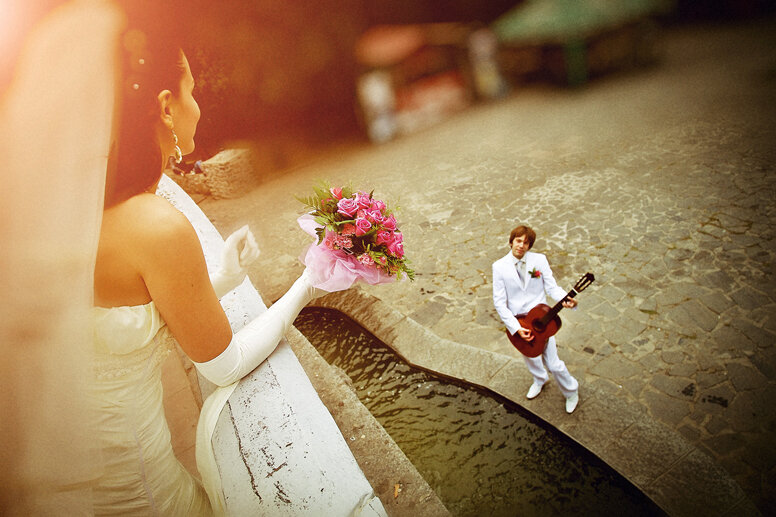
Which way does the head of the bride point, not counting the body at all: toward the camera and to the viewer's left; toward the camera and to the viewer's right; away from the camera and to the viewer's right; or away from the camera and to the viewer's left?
away from the camera and to the viewer's right

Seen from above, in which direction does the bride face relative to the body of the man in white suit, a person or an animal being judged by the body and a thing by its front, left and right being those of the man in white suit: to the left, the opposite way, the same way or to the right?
the opposite way

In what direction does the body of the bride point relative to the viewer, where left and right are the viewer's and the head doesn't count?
facing away from the viewer and to the right of the viewer

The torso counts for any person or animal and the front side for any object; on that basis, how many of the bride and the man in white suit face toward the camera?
1

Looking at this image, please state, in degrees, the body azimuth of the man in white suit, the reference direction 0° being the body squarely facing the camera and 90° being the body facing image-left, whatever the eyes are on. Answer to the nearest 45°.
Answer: approximately 0°

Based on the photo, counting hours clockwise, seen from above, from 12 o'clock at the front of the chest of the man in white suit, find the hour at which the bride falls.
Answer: The bride is roughly at 1 o'clock from the man in white suit.
